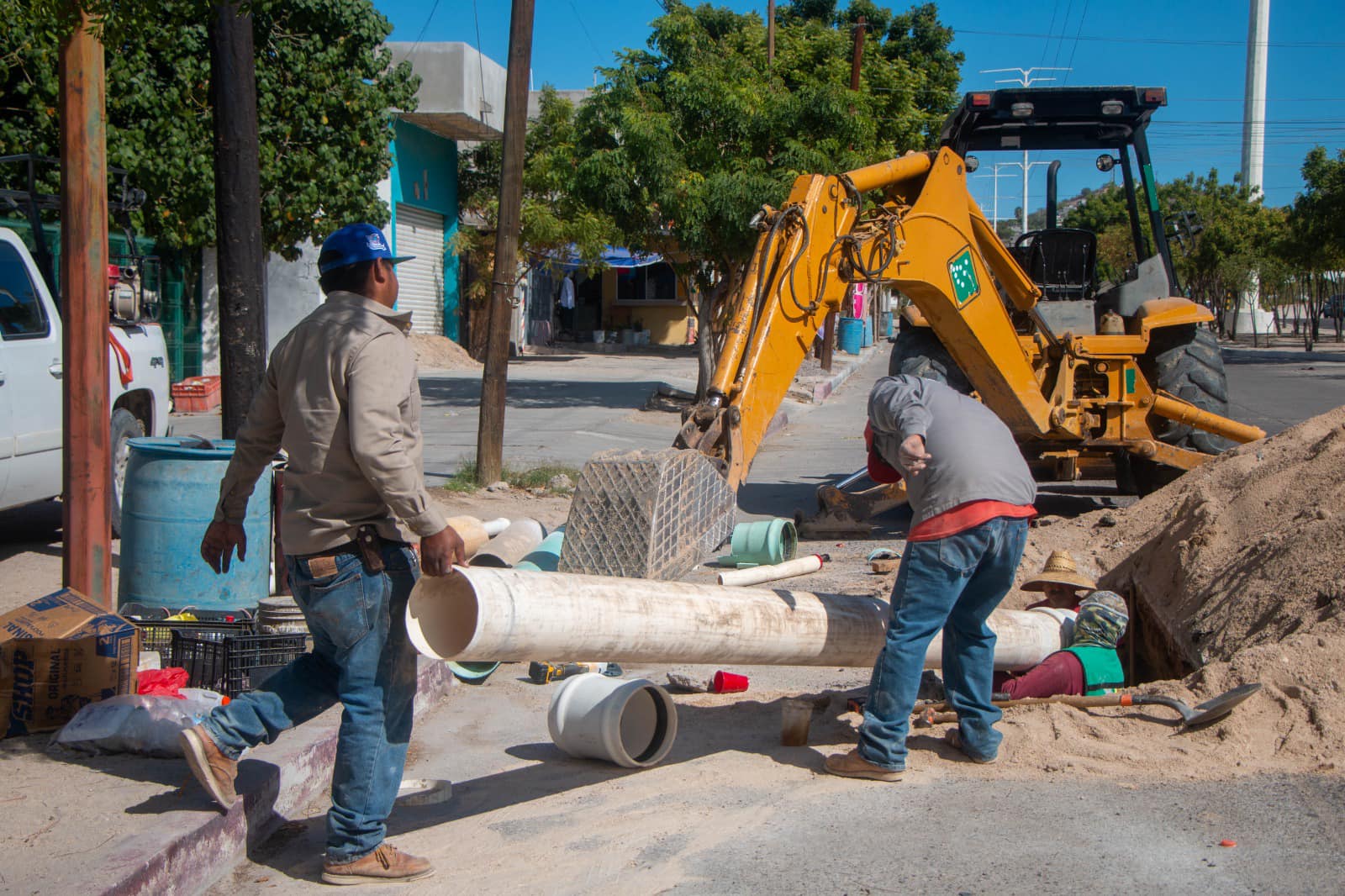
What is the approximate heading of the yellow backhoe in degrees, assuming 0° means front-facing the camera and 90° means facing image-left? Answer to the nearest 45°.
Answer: approximately 180°

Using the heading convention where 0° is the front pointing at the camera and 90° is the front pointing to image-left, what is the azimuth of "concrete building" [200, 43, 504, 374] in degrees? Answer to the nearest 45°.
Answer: approximately 315°

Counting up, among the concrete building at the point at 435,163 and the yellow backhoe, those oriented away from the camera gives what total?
1

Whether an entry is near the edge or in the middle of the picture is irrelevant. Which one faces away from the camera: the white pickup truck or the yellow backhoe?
the yellow backhoe

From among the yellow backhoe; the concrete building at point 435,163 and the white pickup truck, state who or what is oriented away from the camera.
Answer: the yellow backhoe

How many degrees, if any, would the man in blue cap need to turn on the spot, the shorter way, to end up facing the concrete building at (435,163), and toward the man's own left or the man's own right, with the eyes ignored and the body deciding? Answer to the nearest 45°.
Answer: approximately 45° to the man's own left

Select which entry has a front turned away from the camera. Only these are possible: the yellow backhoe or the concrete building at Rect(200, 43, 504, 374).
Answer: the yellow backhoe
